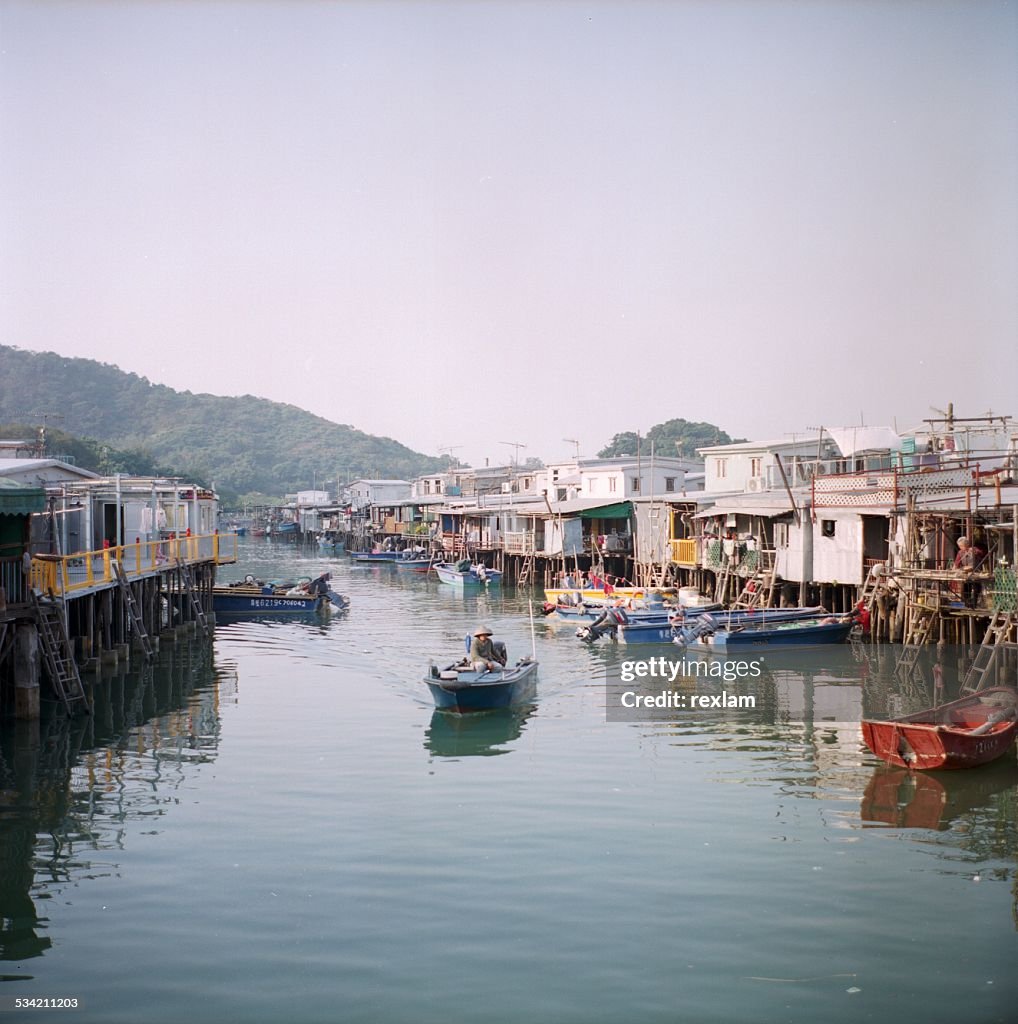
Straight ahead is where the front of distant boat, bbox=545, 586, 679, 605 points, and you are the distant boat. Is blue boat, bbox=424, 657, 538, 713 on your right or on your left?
on your right

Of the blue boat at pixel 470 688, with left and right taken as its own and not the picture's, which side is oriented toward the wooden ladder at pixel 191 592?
right

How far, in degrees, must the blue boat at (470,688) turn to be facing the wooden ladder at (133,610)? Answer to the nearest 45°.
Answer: approximately 90° to its right

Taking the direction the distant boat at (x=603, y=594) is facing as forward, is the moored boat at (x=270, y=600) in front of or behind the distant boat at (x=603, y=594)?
behind

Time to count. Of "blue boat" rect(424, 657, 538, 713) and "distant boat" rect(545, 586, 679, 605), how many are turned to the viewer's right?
1

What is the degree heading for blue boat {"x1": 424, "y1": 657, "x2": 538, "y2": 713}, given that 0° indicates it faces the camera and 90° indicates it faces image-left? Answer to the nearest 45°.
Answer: approximately 45°

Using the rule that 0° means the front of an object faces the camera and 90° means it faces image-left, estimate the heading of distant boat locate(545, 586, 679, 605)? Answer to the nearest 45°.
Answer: approximately 270°

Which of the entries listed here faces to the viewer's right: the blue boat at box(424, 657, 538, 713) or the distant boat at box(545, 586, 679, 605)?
the distant boat
